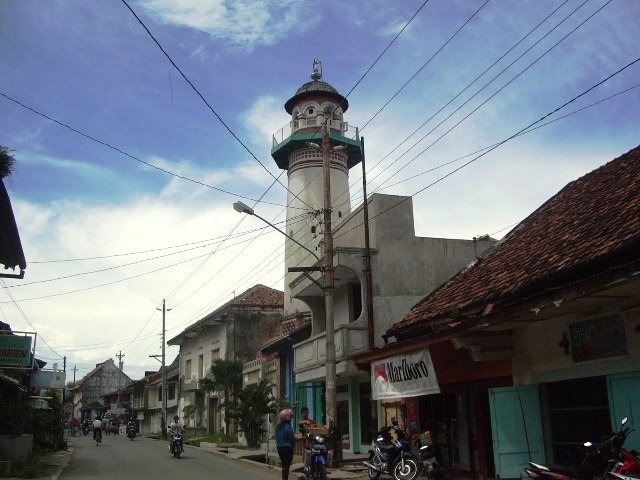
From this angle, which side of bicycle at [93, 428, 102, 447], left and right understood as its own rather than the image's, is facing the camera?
back

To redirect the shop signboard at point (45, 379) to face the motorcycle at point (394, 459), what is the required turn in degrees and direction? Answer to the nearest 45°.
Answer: approximately 45° to its left

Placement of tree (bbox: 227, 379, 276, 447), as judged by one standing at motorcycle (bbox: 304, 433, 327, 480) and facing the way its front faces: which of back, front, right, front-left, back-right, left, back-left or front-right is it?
back

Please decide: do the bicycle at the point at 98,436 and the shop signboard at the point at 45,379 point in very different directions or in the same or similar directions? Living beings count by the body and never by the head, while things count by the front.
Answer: very different directions

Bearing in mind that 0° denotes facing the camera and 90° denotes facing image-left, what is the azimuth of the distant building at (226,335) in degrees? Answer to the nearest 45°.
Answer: approximately 45°

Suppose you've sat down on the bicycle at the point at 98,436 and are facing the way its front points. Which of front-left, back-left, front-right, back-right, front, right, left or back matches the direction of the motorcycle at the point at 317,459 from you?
back

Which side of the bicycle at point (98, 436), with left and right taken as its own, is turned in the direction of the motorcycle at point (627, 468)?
back
